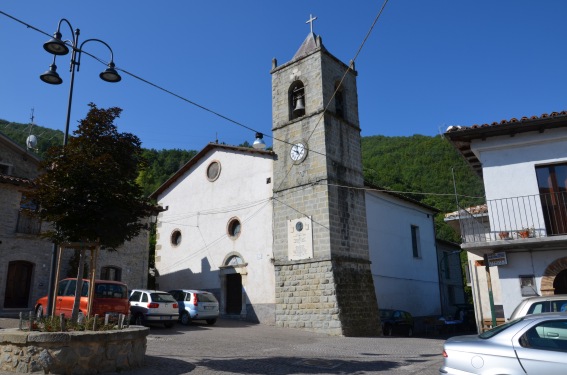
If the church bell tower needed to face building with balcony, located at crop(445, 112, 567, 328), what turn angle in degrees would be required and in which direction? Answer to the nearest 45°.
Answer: approximately 90° to its left

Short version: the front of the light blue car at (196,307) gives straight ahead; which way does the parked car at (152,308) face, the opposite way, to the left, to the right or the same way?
the same way

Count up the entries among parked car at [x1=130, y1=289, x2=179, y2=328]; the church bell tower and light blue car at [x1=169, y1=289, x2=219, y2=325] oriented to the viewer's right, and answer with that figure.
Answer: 0

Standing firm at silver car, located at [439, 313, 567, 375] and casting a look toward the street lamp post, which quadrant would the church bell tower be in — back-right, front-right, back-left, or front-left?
front-right

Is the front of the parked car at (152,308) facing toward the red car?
no

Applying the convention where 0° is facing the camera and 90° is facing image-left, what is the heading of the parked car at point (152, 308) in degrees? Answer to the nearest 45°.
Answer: approximately 135°
